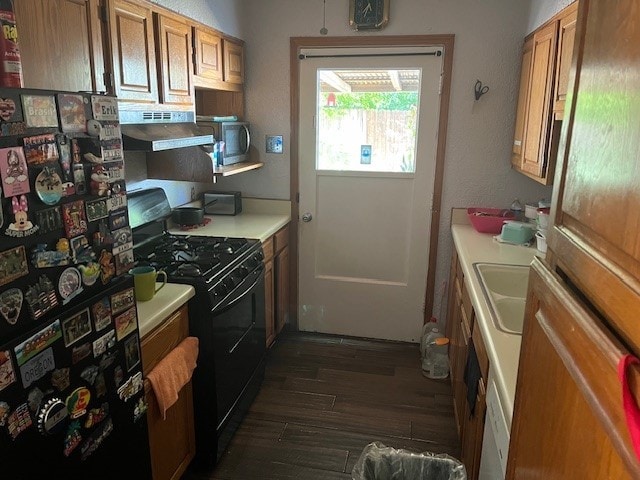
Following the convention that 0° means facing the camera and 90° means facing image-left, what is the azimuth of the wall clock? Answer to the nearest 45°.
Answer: approximately 0°

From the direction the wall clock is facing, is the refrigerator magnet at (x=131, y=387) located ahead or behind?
ahead

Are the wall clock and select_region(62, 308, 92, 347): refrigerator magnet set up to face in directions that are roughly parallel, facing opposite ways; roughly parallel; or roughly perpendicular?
roughly perpendicular

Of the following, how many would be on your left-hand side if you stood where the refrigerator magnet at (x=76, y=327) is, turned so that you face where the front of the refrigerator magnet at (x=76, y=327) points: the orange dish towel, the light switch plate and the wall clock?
3

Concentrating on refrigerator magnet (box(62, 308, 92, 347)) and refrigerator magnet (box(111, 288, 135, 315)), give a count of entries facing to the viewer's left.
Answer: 0

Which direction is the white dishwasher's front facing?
to the viewer's left

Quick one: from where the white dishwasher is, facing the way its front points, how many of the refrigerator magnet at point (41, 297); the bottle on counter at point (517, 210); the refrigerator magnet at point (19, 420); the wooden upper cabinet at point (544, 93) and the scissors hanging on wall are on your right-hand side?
3

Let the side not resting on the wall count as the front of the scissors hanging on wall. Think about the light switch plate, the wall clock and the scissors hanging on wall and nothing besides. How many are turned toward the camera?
3

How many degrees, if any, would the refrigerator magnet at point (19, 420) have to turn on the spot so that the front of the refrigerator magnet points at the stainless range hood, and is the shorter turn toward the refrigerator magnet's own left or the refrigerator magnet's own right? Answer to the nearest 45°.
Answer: approximately 90° to the refrigerator magnet's own left
